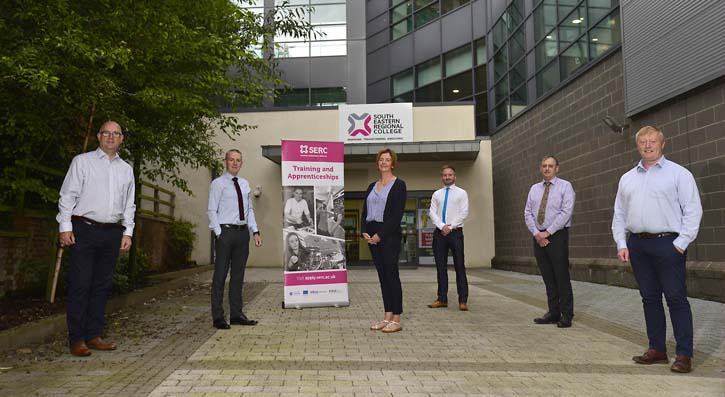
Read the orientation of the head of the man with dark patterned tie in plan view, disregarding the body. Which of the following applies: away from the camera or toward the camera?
toward the camera

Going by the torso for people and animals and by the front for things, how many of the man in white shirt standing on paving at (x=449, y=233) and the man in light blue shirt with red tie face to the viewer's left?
0

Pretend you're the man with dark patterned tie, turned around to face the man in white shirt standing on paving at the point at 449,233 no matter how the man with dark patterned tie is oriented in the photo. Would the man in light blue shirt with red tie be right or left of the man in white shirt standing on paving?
left

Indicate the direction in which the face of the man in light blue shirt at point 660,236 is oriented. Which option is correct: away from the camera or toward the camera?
toward the camera

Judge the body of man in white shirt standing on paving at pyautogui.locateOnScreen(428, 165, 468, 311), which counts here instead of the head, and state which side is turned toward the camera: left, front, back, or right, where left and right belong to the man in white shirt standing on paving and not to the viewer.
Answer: front

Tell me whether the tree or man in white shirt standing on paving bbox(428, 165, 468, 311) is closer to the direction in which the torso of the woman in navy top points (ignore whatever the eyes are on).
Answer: the tree

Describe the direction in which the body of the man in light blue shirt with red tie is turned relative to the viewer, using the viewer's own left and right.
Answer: facing the viewer and to the right of the viewer

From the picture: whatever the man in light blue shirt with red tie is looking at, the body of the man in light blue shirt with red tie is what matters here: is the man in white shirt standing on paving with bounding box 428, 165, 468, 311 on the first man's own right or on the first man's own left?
on the first man's own left

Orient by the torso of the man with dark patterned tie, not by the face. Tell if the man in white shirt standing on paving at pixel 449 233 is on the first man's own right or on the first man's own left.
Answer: on the first man's own right

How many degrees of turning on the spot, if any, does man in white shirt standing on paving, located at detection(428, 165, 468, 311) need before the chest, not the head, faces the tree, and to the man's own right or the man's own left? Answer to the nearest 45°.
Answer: approximately 45° to the man's own right

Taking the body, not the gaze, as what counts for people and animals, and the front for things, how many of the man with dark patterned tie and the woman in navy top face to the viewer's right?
0

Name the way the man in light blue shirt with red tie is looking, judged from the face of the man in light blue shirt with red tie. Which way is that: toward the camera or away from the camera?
toward the camera

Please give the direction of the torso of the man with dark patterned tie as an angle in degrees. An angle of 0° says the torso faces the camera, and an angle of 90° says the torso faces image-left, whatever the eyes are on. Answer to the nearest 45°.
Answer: approximately 45°

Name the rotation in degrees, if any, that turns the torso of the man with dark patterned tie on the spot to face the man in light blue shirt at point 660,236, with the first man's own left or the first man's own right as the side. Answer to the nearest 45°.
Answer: approximately 90° to the first man's own left

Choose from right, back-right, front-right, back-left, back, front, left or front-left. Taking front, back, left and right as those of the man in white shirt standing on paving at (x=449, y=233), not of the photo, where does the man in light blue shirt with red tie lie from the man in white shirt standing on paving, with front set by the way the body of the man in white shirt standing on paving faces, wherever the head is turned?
front-right
